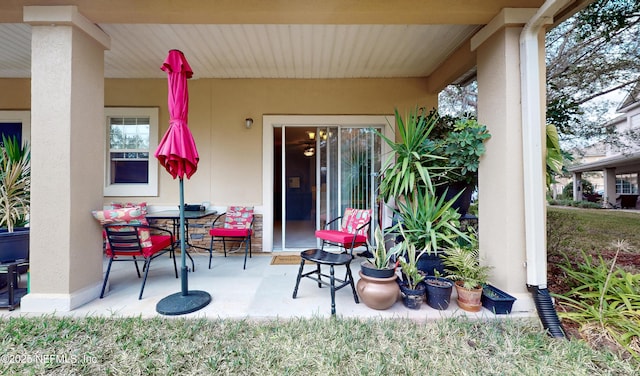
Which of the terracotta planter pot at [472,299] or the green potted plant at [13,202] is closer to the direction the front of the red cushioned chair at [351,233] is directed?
the green potted plant

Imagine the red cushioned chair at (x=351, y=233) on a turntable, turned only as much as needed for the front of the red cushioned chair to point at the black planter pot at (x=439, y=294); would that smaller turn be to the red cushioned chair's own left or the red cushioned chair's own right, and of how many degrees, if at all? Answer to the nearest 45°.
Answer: approximately 90° to the red cushioned chair's own left

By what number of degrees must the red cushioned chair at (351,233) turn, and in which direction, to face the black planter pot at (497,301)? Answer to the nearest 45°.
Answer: approximately 90° to its left

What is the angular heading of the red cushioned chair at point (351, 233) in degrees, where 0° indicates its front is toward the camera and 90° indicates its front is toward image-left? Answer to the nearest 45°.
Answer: approximately 45°

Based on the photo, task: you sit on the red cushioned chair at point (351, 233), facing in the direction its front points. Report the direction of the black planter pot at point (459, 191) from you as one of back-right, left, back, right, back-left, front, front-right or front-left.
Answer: back-left

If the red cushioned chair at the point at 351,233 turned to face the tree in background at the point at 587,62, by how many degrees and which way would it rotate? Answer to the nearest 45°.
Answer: approximately 135° to its left

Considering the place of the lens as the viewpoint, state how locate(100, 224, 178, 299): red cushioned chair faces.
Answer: facing away from the viewer and to the right of the viewer

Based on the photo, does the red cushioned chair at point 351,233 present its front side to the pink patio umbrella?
yes

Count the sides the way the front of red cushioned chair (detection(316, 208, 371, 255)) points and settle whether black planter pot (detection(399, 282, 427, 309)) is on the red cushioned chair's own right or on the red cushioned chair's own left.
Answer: on the red cushioned chair's own left

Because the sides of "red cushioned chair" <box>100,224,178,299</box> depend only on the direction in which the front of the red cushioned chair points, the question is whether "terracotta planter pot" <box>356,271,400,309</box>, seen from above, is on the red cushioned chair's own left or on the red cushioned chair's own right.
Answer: on the red cushioned chair's own right

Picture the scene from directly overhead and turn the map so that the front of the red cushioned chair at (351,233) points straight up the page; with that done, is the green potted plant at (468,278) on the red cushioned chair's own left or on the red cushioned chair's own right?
on the red cushioned chair's own left
